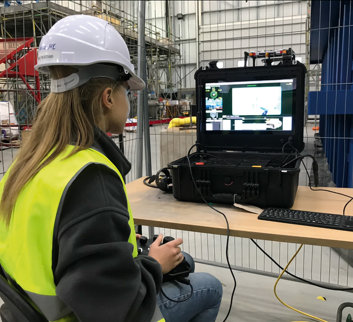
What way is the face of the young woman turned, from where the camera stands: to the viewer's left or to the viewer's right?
to the viewer's right

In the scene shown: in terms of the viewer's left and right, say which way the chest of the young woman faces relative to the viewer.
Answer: facing away from the viewer and to the right of the viewer

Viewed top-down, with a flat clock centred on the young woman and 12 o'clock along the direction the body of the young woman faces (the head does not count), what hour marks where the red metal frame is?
The red metal frame is roughly at 10 o'clock from the young woman.

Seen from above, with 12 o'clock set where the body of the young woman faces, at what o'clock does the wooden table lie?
The wooden table is roughly at 12 o'clock from the young woman.

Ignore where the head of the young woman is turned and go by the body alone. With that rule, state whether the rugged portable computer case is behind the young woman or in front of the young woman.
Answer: in front

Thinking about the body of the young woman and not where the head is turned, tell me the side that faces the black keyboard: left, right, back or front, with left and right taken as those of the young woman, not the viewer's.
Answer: front
